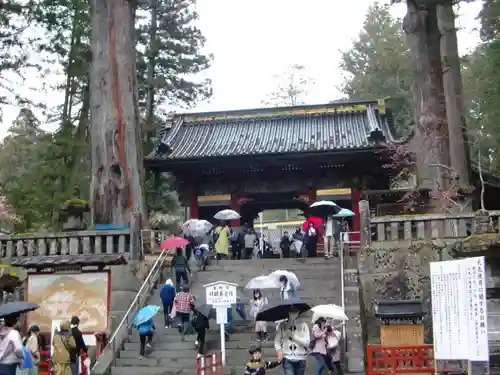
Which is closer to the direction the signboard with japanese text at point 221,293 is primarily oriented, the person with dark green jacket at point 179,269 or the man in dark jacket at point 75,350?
the man in dark jacket

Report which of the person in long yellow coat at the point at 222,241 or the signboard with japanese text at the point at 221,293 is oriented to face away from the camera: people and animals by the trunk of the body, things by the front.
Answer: the person in long yellow coat

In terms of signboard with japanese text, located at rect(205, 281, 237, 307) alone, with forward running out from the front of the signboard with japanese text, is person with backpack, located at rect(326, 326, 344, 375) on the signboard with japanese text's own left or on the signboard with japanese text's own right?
on the signboard with japanese text's own left

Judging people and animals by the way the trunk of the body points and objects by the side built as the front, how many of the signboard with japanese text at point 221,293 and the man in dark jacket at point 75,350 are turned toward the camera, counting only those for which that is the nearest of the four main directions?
1

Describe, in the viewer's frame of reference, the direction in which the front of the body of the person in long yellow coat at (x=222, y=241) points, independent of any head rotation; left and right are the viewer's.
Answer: facing away from the viewer

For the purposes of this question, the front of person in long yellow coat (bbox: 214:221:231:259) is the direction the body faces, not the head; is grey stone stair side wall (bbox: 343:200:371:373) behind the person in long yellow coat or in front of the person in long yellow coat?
behind

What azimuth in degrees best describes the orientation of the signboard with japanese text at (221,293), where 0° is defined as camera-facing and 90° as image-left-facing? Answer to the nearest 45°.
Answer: approximately 0°

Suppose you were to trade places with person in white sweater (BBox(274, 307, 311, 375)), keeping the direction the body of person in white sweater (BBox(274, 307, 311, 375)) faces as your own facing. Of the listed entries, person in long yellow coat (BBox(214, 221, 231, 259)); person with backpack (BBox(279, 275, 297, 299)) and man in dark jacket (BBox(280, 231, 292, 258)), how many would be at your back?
3

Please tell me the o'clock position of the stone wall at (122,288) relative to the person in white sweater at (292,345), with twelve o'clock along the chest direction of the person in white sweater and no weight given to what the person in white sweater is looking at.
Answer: The stone wall is roughly at 5 o'clock from the person in white sweater.
